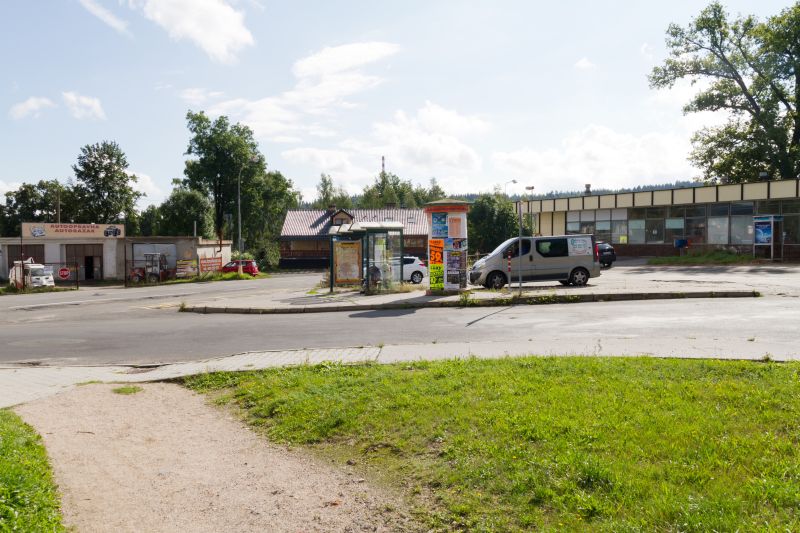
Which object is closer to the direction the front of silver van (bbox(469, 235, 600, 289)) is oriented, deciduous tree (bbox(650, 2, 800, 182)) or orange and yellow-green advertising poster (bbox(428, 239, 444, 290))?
the orange and yellow-green advertising poster

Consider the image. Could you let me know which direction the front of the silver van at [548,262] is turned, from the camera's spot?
facing to the left of the viewer

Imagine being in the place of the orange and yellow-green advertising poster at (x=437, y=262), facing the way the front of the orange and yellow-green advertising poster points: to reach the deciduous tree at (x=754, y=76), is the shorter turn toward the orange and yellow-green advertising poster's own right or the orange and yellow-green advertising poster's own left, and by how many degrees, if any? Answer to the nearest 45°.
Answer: approximately 135° to the orange and yellow-green advertising poster's own left

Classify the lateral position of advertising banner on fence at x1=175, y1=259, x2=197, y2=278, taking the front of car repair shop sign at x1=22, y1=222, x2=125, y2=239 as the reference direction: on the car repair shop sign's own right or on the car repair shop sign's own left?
on the car repair shop sign's own left

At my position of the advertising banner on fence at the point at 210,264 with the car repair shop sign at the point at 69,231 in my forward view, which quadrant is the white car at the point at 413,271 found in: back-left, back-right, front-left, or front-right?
back-left

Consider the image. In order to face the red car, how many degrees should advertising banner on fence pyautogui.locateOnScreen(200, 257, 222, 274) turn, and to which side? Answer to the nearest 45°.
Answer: approximately 45° to its left

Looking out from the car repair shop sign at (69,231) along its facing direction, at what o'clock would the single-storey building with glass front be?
The single-storey building with glass front is roughly at 10 o'clock from the car repair shop sign.

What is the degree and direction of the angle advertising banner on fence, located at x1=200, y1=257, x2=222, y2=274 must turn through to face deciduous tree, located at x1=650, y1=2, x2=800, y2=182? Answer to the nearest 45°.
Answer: approximately 90° to its left

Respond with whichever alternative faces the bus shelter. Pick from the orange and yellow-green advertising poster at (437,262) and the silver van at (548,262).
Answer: the silver van
